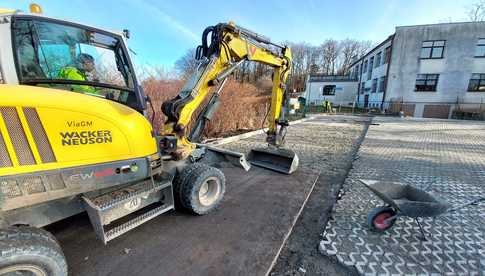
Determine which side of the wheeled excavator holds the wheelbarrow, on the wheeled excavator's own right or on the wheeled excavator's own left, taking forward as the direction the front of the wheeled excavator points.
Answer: on the wheeled excavator's own right

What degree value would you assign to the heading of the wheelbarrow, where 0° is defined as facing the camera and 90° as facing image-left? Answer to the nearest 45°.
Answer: approximately 90°

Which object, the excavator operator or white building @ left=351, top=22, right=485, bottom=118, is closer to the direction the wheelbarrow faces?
the excavator operator

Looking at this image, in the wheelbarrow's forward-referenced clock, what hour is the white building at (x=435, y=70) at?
The white building is roughly at 3 o'clock from the wheelbarrow.

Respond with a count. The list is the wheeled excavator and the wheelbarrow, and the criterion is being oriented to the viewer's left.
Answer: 1

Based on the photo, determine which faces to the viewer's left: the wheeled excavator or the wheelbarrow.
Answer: the wheelbarrow

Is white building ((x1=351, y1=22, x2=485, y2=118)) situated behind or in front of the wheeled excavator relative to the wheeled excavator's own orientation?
in front

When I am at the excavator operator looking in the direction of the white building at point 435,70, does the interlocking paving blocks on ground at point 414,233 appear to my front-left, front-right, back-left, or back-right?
front-right

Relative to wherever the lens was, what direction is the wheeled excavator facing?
facing away from the viewer and to the right of the viewer

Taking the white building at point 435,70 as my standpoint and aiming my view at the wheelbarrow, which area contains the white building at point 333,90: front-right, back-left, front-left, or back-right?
back-right

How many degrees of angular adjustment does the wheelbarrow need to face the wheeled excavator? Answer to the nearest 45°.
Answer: approximately 45° to its left

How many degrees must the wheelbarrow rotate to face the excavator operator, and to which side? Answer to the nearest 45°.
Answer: approximately 45° to its left

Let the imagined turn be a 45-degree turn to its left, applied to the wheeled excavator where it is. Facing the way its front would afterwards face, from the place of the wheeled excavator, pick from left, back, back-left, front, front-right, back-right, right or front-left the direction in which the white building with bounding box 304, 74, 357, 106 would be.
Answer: front-right
